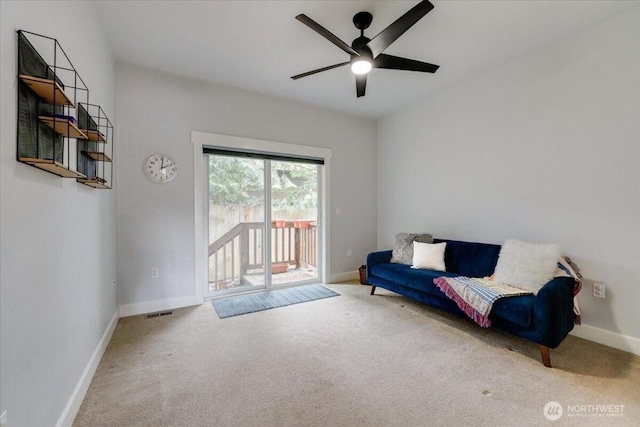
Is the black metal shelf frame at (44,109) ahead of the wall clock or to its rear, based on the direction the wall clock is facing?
ahead

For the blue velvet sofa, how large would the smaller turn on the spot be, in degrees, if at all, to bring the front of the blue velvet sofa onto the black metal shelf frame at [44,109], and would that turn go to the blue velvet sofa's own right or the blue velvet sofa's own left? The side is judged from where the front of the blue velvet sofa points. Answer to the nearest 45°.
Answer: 0° — it already faces it

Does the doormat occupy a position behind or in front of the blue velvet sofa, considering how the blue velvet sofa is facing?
in front

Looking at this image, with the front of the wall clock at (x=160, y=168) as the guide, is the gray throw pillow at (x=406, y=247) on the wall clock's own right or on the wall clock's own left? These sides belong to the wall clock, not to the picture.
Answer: on the wall clock's own left

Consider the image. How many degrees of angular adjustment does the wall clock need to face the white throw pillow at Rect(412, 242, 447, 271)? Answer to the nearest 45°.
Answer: approximately 45° to its left

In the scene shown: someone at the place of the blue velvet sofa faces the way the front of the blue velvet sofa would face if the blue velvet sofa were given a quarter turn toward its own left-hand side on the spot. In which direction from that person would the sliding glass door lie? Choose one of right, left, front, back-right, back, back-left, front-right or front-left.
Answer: back-right

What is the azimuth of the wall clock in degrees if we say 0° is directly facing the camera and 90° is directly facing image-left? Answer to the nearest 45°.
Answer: approximately 0°

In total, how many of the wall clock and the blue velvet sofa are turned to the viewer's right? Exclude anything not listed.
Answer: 0

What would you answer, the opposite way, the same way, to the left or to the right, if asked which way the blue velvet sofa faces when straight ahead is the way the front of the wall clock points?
to the right

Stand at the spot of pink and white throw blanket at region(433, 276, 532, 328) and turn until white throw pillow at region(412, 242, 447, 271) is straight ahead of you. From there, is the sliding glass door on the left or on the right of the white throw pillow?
left

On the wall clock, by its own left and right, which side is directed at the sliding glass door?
left

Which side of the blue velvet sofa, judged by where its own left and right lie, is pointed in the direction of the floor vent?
front
